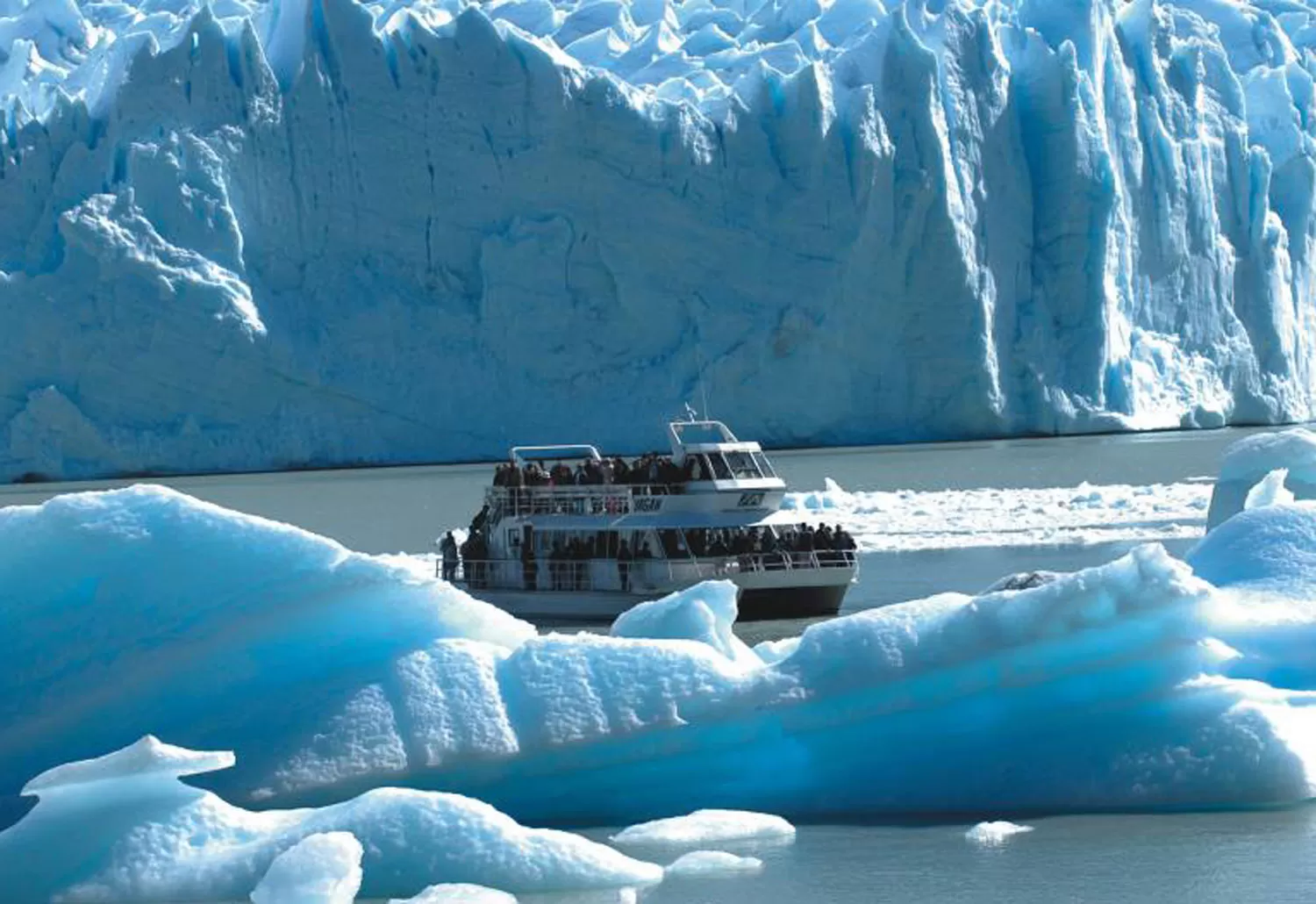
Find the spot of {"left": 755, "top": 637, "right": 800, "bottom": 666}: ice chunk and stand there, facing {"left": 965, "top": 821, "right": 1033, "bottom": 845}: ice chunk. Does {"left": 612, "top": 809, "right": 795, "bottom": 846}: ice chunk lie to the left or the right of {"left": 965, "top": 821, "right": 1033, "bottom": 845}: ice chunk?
right

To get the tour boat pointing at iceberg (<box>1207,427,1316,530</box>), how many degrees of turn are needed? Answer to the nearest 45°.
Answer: approximately 45° to its left

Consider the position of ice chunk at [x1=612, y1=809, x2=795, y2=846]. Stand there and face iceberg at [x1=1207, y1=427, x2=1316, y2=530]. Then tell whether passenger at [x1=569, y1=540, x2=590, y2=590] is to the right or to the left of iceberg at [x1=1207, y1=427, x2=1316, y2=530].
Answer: left

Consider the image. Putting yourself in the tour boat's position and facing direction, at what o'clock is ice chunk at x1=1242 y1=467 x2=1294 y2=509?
The ice chunk is roughly at 12 o'clock from the tour boat.

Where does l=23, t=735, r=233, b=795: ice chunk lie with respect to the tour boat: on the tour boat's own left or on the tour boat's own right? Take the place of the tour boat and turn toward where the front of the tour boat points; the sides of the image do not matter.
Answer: on the tour boat's own right

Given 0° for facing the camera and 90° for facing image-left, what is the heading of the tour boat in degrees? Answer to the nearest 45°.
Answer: approximately 315°

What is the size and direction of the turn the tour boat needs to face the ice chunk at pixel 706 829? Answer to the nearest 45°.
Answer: approximately 45° to its right
